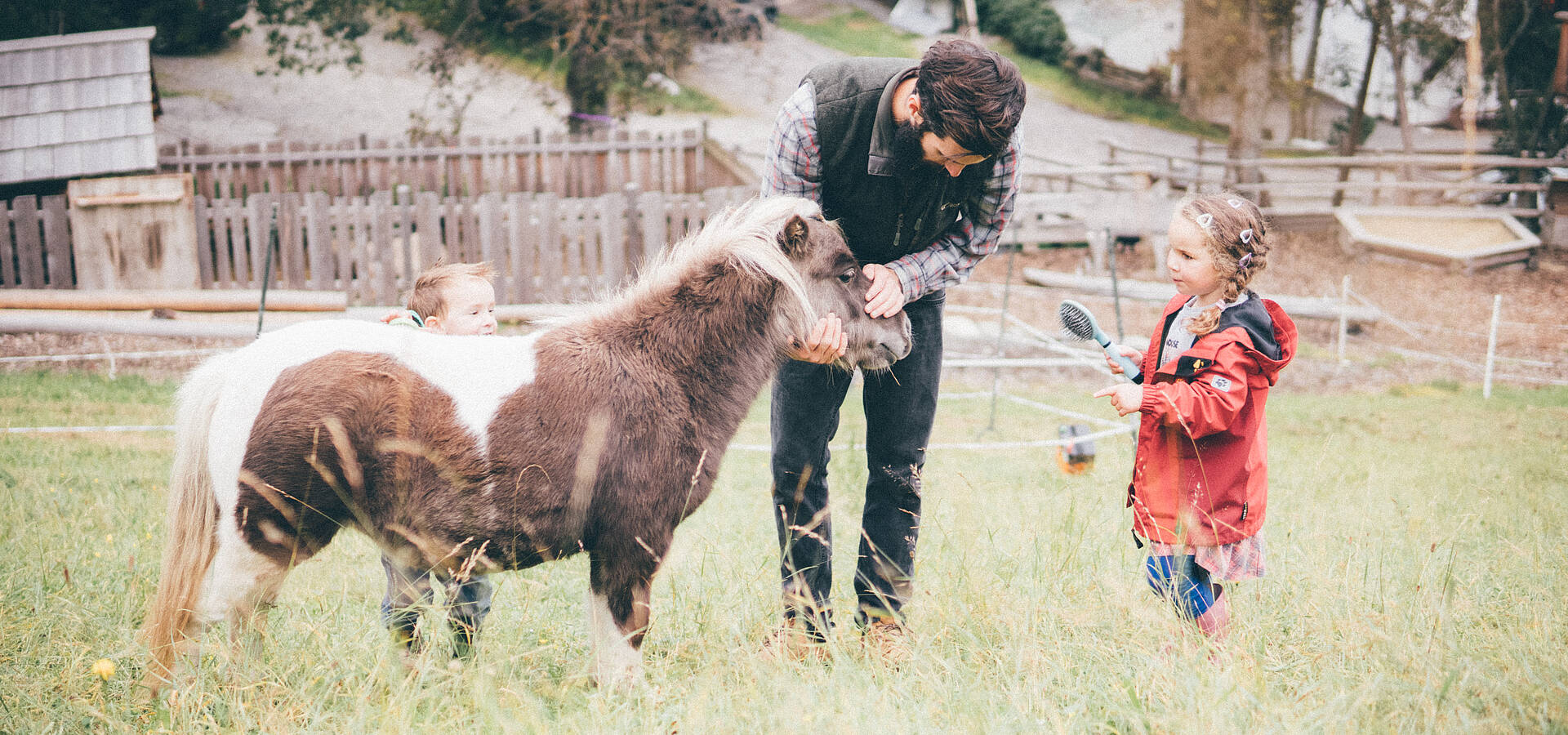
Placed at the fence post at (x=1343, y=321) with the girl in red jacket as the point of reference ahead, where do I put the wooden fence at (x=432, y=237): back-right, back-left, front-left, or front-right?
back-right

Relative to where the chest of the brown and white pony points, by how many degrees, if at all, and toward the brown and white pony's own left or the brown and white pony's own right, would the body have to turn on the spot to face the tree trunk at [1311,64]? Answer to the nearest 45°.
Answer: approximately 45° to the brown and white pony's own left

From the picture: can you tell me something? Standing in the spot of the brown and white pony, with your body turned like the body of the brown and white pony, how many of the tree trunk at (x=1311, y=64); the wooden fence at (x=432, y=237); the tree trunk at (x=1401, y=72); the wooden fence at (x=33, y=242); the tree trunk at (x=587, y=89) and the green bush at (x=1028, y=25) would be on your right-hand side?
0

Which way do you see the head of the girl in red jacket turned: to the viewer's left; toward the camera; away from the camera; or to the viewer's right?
to the viewer's left

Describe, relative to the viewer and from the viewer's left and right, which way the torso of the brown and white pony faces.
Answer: facing to the right of the viewer

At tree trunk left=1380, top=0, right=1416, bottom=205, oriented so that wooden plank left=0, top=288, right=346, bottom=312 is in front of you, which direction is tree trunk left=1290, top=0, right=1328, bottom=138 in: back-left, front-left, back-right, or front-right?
back-right

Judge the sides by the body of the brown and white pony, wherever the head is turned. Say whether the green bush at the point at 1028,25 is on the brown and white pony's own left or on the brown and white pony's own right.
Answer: on the brown and white pony's own left

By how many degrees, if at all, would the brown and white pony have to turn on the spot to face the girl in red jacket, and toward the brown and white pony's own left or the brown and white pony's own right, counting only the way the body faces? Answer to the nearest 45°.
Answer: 0° — it already faces them
